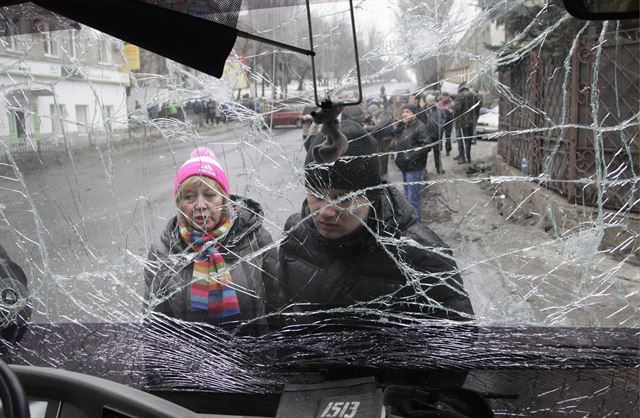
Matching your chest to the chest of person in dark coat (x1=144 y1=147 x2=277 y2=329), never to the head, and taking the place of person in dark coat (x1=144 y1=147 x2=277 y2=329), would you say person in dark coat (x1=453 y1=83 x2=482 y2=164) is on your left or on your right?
on your left

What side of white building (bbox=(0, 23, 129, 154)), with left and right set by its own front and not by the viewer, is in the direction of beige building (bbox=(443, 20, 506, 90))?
front

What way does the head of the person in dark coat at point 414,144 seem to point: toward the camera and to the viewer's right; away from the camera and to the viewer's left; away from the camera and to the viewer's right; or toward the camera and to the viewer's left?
toward the camera and to the viewer's left

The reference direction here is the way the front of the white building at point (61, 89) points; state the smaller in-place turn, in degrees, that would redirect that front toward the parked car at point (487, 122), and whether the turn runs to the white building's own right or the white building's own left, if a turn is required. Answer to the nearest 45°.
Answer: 0° — it already faces it

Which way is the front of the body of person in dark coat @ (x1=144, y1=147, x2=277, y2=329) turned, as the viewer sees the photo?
toward the camera

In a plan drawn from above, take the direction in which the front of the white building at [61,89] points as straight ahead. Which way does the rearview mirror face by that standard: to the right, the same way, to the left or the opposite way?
to the right

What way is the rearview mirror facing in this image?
toward the camera

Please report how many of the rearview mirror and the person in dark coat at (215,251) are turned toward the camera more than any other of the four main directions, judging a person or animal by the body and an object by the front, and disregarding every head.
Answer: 2

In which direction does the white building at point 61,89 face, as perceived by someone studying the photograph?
facing the viewer and to the right of the viewer

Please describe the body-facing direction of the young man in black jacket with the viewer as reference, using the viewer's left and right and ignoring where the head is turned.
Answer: facing the viewer and to the left of the viewer
